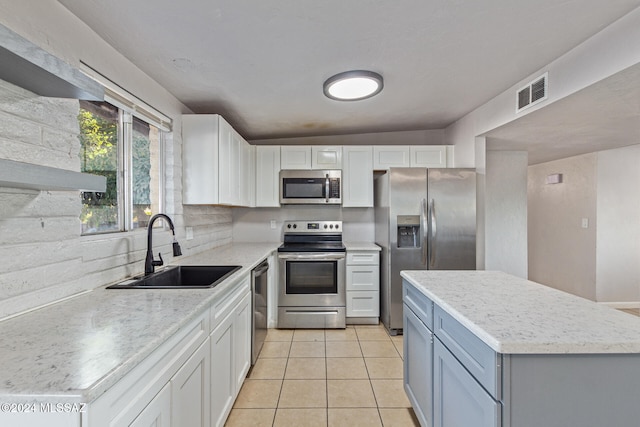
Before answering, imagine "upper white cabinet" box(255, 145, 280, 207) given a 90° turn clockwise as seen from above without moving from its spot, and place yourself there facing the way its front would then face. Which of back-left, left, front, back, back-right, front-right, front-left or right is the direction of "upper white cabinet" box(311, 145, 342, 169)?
back

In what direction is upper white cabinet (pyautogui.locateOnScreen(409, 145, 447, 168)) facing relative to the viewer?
toward the camera

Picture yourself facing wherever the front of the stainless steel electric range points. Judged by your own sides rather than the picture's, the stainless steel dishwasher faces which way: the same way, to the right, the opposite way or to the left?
to the left

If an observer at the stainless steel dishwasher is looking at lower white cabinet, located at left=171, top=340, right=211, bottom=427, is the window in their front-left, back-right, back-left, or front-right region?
front-right

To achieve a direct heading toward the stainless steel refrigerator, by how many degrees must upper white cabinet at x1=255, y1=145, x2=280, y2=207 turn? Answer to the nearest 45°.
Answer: approximately 45° to its left

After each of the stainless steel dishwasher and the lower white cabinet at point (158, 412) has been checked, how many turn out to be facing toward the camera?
0

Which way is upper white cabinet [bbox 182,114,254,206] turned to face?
to the viewer's right

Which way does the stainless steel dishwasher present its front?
to the viewer's right

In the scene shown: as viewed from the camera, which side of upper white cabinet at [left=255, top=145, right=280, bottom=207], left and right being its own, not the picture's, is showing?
front

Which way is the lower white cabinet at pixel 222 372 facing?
to the viewer's right

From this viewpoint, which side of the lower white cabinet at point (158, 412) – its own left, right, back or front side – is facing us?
right

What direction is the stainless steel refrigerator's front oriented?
toward the camera
